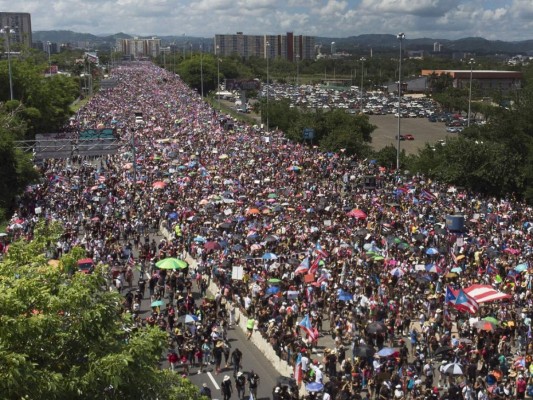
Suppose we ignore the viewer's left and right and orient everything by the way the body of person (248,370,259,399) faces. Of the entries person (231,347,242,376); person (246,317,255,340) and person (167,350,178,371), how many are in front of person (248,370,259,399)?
0

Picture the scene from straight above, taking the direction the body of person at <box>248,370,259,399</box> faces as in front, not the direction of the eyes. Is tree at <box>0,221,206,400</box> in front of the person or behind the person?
in front

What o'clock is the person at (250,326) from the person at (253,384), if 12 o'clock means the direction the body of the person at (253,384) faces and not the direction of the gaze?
the person at (250,326) is roughly at 6 o'clock from the person at (253,384).

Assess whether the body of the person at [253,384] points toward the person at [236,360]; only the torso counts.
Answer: no

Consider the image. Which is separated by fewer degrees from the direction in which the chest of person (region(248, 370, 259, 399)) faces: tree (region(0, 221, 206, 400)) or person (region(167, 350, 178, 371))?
the tree

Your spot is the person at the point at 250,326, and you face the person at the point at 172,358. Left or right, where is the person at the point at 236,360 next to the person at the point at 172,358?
left

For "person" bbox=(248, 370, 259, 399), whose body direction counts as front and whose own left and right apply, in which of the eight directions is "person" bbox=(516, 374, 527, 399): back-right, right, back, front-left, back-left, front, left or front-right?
right

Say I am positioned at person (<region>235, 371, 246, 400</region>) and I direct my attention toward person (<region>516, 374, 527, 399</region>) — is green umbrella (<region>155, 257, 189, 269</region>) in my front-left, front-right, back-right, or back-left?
back-left
